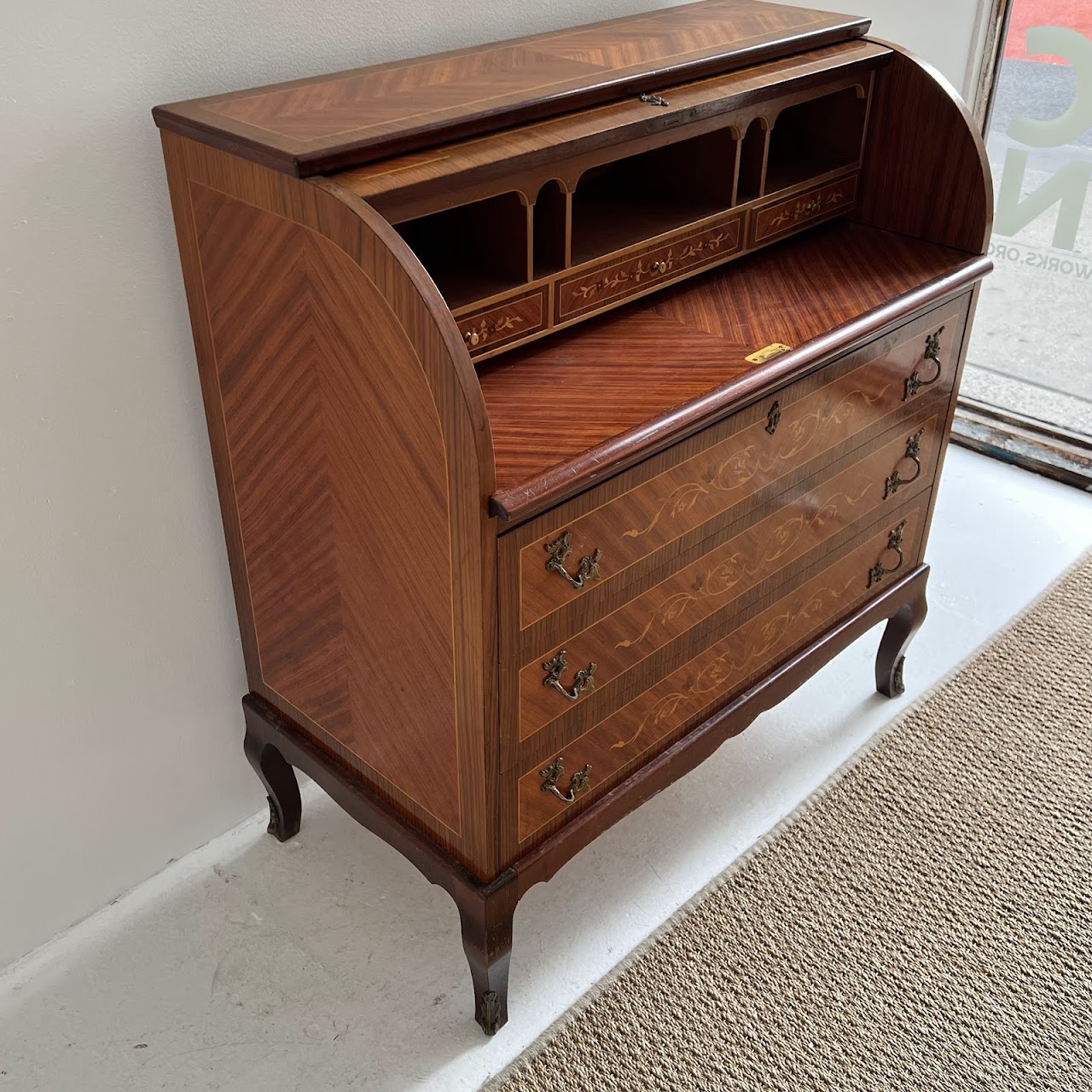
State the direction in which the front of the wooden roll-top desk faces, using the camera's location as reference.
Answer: facing the viewer and to the right of the viewer
